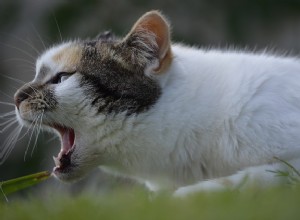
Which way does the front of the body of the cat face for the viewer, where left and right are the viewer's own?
facing to the left of the viewer

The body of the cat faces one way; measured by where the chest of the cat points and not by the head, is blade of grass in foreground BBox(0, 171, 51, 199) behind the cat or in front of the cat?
in front
